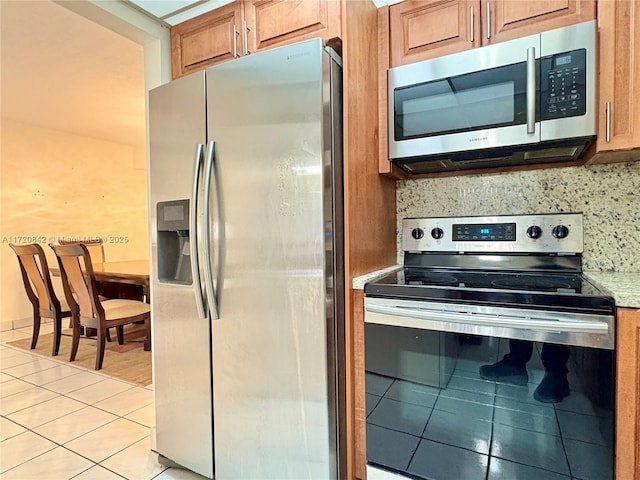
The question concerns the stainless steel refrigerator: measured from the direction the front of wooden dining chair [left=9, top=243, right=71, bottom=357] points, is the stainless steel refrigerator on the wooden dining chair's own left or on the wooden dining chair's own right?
on the wooden dining chair's own right

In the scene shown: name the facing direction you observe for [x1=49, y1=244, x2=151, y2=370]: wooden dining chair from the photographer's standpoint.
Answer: facing away from the viewer and to the right of the viewer

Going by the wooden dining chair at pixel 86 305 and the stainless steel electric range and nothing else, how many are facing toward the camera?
1

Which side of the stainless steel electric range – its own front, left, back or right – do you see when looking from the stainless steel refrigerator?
right

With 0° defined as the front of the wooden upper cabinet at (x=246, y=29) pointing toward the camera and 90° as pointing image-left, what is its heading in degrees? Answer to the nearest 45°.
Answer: approximately 45°

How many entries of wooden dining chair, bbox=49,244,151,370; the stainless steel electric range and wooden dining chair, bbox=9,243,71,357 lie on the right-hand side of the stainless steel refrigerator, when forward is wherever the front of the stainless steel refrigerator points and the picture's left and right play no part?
2
